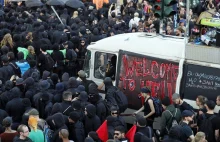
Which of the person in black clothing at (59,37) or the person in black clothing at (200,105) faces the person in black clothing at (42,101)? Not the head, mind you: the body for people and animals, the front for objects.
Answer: the person in black clothing at (200,105)

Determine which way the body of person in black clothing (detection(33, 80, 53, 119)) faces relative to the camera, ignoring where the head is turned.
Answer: away from the camera

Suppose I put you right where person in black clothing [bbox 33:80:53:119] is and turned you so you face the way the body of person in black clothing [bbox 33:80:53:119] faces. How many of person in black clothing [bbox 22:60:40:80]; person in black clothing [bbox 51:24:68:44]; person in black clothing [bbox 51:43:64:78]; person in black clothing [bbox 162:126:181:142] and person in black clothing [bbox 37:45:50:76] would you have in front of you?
4

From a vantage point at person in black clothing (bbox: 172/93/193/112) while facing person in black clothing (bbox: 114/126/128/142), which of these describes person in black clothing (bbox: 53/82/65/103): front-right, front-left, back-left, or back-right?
front-right

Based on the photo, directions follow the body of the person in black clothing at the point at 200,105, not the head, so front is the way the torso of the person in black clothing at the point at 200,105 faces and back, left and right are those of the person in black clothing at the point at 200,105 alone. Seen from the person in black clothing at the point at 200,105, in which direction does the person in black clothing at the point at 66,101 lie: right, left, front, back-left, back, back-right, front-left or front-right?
front

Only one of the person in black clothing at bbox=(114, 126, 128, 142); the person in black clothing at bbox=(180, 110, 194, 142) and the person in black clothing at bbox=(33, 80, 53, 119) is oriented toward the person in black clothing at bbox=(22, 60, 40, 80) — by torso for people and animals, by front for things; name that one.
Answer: the person in black clothing at bbox=(33, 80, 53, 119)

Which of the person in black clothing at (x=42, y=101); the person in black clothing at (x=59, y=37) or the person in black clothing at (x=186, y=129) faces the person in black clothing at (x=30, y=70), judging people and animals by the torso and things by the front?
the person in black clothing at (x=42, y=101)

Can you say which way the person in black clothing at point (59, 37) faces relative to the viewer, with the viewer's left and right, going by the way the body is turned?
facing away from the viewer
